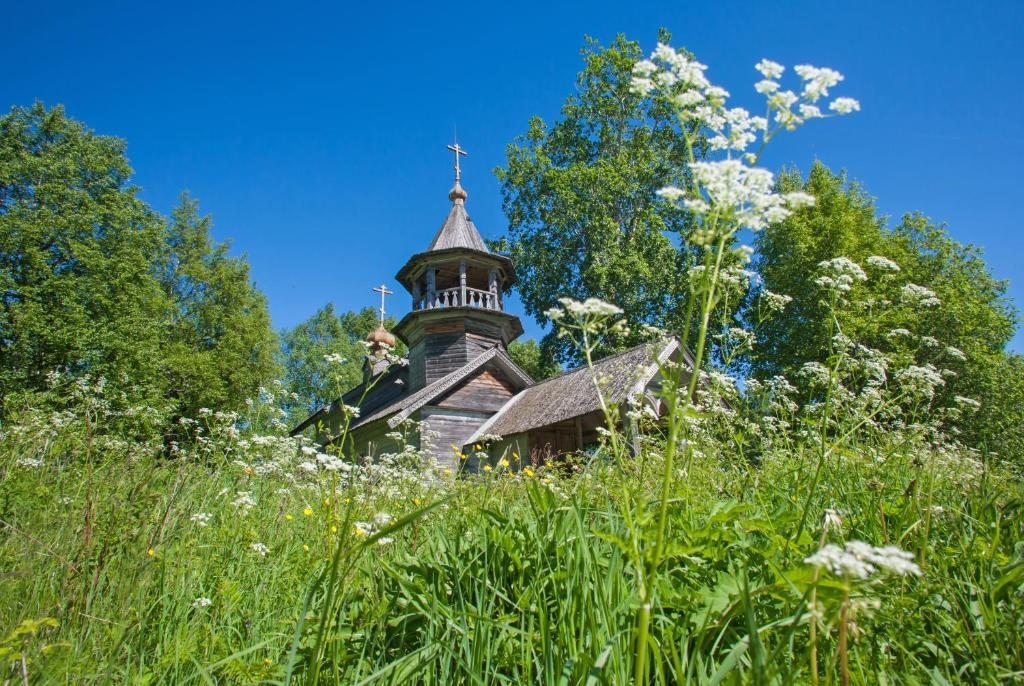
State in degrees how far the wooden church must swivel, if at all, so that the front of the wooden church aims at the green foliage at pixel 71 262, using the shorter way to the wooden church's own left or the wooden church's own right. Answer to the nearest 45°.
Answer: approximately 135° to the wooden church's own right

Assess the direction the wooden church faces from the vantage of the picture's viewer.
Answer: facing the viewer and to the right of the viewer
